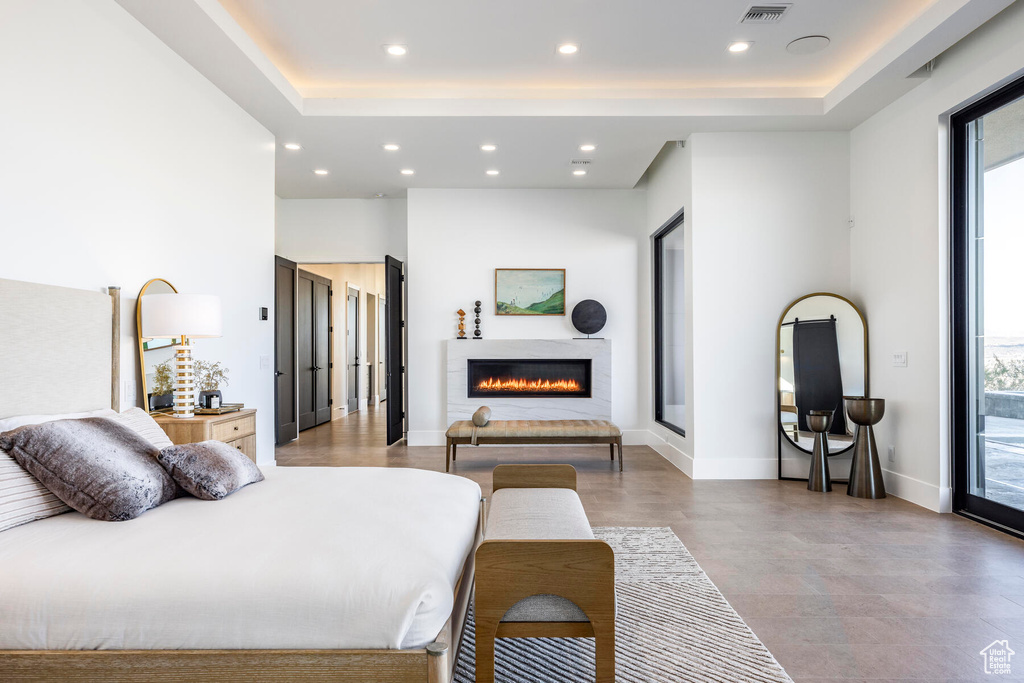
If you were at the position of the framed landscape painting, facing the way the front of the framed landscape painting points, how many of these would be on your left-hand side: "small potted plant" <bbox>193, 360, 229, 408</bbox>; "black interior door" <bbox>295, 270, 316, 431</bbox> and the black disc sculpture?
1

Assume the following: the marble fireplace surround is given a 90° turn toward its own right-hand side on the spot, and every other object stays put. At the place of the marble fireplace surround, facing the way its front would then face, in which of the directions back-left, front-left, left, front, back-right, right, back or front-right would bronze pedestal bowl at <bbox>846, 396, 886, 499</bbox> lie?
back-left

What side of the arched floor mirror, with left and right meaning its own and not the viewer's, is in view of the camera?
front

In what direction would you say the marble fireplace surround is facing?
toward the camera

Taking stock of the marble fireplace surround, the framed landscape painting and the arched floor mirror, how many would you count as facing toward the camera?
3

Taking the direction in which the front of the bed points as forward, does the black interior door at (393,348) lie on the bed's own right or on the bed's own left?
on the bed's own left

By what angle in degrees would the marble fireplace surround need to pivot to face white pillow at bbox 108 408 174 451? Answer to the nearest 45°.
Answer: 0° — it already faces it

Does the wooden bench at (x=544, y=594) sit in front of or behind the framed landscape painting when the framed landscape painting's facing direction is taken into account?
in front

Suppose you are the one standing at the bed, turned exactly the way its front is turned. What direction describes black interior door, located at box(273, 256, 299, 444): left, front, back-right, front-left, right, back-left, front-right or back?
left

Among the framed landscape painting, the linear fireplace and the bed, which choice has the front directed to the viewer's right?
the bed

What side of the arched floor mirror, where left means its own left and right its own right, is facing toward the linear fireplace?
right

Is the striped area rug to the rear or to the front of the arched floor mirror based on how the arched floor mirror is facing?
to the front

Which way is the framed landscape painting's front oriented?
toward the camera

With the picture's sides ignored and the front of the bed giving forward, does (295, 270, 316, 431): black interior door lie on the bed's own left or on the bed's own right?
on the bed's own left

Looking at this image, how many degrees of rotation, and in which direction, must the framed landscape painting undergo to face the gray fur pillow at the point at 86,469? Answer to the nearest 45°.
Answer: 0° — it already faces it

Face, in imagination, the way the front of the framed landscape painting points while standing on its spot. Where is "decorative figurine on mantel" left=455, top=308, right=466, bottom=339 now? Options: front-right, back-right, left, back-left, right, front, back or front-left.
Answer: right

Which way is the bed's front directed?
to the viewer's right

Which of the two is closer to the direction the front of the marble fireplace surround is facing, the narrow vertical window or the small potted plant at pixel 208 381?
the small potted plant
